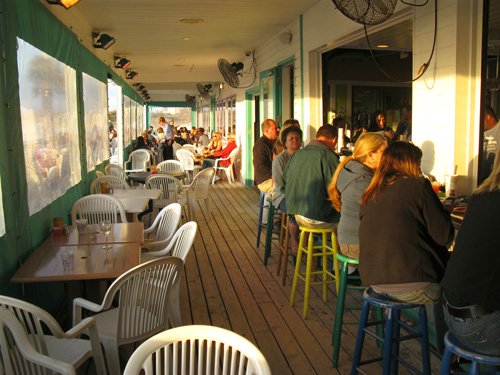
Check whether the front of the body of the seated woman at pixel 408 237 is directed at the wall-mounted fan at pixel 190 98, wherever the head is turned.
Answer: no

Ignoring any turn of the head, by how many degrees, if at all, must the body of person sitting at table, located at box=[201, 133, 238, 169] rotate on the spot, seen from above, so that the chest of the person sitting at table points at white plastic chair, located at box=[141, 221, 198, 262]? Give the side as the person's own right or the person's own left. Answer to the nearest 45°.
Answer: approximately 90° to the person's own left

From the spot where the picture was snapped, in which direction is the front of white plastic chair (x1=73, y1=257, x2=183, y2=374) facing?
facing away from the viewer and to the left of the viewer

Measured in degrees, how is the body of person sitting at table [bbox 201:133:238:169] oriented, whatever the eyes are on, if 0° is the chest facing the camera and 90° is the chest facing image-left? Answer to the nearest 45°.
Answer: approximately 90°

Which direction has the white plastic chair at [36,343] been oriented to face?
to the viewer's right

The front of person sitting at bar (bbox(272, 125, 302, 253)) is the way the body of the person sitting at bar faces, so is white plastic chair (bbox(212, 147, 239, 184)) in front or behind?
behind

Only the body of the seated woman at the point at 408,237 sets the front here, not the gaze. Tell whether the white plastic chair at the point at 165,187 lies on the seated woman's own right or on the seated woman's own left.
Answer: on the seated woman's own left

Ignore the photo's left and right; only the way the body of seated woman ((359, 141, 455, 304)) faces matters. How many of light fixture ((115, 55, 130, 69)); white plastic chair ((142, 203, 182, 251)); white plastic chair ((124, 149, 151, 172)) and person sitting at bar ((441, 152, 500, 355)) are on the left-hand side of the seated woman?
3

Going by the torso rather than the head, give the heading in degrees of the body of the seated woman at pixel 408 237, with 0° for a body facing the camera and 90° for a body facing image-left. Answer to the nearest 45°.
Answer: approximately 225°

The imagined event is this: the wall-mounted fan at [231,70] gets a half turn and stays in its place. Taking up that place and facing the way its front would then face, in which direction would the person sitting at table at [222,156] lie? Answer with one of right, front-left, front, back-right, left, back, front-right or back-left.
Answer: front-left

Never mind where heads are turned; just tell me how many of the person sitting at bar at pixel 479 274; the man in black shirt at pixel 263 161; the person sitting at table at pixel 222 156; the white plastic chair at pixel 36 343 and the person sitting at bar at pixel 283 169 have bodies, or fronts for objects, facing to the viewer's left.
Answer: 1

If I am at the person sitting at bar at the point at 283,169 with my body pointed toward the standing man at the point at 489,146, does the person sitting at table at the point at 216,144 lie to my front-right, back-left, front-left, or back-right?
back-left

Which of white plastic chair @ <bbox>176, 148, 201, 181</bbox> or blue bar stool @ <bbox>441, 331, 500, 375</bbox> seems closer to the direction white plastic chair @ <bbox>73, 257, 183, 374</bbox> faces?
the white plastic chair
